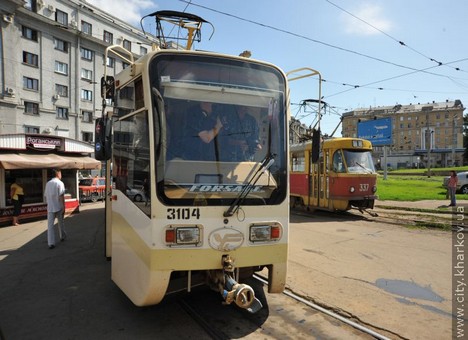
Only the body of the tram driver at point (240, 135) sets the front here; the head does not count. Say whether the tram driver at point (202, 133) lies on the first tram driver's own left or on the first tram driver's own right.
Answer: on the first tram driver's own right

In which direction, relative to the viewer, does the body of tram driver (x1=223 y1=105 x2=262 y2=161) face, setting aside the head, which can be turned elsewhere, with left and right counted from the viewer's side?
facing the viewer

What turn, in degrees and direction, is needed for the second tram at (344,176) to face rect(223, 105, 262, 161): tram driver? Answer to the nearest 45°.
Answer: approximately 45° to its right

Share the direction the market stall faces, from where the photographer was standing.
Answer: facing the viewer and to the right of the viewer

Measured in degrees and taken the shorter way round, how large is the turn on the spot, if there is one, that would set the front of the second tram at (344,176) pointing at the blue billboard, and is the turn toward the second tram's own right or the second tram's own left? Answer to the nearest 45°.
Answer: approximately 135° to the second tram's own left

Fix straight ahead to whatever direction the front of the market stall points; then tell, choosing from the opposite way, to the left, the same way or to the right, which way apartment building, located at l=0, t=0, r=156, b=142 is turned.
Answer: the same way

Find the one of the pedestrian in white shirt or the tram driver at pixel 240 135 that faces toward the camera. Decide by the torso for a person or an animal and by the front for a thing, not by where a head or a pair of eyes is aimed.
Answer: the tram driver

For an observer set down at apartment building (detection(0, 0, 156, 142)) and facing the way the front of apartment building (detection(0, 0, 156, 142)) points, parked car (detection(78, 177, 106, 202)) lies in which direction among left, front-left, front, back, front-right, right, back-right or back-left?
front-right

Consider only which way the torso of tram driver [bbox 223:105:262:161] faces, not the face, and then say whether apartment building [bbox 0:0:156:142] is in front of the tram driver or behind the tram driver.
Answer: behind

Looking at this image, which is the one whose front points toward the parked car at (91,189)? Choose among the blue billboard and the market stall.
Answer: the blue billboard

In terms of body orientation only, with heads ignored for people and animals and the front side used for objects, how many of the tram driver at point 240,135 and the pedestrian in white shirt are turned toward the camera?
1

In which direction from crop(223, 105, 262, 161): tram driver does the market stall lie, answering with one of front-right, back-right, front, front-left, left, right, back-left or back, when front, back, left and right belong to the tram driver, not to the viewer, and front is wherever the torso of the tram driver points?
back-right

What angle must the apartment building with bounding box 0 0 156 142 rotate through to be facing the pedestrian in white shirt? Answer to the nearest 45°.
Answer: approximately 45° to its right

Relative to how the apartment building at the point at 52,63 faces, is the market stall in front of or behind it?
in front

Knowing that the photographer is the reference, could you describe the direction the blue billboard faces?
facing the viewer and to the left of the viewer

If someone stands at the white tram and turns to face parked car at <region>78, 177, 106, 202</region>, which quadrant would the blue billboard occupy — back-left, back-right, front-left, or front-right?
front-right

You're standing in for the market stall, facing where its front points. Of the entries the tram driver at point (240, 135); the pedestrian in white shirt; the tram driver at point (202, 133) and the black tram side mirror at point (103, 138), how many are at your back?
0

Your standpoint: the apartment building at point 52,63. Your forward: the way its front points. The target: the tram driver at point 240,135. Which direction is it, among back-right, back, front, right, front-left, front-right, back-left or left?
front-right
